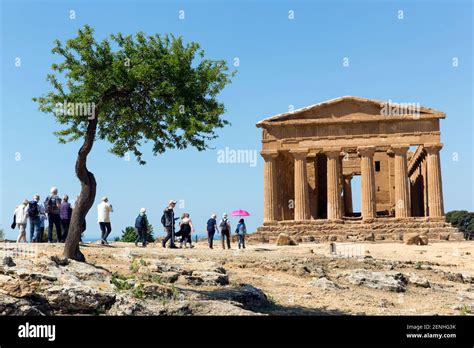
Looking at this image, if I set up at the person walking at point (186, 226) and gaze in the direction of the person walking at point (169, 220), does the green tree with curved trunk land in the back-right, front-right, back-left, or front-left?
front-left

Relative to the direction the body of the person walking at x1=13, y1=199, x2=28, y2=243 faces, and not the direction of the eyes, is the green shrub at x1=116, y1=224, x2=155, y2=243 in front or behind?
in front

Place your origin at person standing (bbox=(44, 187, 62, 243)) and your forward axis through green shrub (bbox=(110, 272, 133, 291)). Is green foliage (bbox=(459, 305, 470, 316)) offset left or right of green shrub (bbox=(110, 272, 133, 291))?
left

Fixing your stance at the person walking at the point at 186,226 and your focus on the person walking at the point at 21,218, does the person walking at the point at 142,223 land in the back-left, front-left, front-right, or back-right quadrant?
front-right

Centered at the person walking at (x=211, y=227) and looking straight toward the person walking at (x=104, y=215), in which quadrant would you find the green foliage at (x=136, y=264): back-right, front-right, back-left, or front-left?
front-left

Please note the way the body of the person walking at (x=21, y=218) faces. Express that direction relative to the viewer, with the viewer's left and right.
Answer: facing away from the viewer and to the right of the viewer

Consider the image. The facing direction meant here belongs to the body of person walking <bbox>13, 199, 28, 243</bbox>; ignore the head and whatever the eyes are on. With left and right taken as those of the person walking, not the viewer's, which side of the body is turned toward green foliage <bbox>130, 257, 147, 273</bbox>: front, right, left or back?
right

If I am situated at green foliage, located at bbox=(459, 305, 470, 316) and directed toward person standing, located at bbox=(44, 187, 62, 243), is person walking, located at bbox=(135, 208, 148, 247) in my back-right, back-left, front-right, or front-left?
front-right
